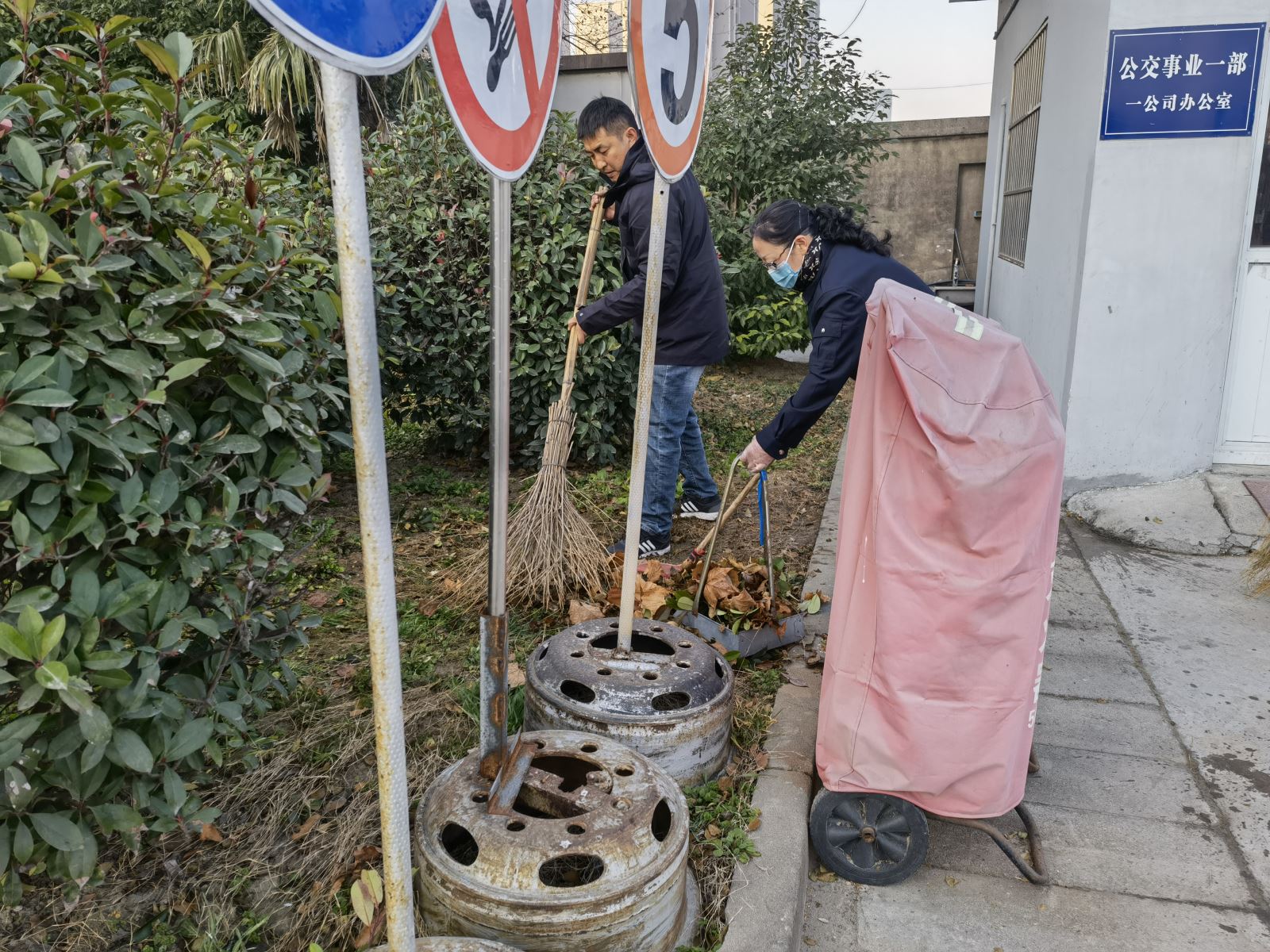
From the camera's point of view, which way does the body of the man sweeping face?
to the viewer's left

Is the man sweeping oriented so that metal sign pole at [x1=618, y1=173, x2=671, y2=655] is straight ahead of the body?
no

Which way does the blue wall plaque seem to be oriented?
toward the camera

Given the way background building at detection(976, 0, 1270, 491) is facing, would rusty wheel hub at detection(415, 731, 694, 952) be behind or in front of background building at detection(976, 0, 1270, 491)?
in front

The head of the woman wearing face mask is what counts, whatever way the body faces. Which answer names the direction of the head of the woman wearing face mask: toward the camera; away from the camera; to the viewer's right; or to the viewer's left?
to the viewer's left

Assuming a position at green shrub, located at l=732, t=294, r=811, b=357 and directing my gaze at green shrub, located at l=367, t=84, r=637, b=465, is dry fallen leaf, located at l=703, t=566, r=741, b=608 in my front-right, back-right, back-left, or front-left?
front-left

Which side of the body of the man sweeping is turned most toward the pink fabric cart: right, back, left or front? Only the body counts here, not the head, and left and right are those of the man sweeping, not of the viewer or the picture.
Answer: left

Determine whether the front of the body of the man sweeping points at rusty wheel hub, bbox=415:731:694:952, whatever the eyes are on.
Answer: no

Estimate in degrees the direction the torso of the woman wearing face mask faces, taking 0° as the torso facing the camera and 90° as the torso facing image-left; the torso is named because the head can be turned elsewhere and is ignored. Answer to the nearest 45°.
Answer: approximately 90°
